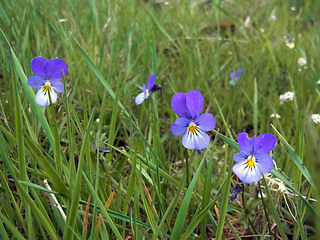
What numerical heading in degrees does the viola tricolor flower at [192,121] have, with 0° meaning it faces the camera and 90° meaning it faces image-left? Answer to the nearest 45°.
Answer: approximately 0°

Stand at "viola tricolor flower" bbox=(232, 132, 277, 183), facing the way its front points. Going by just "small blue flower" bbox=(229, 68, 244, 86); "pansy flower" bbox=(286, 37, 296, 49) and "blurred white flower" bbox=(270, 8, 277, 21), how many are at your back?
3

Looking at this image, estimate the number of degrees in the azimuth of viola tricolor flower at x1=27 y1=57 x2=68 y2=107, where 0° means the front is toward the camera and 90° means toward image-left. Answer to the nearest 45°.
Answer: approximately 0°

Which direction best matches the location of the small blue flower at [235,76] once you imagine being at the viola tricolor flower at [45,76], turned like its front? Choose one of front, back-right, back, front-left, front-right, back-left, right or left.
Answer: back-left

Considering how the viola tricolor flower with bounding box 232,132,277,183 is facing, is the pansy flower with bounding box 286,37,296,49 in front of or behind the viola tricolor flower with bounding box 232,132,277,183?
behind

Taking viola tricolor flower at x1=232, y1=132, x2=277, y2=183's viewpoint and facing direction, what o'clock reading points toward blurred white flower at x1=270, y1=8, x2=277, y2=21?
The blurred white flower is roughly at 6 o'clock from the viola tricolor flower.
